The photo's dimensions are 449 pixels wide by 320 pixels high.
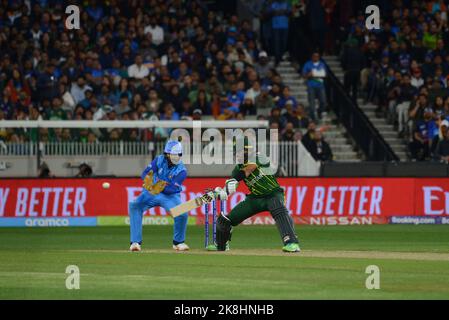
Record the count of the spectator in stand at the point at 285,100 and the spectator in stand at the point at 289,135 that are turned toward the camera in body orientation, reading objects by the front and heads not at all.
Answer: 2

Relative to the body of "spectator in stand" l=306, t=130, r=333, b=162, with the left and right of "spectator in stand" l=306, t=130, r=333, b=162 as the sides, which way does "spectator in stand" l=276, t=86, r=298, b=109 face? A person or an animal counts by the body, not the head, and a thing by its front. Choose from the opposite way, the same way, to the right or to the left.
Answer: the same way

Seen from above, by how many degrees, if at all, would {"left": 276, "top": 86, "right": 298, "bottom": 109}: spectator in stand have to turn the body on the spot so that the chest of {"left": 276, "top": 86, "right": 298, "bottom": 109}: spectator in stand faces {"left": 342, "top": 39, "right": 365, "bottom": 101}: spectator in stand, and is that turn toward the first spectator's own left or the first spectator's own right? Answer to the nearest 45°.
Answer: approximately 135° to the first spectator's own left

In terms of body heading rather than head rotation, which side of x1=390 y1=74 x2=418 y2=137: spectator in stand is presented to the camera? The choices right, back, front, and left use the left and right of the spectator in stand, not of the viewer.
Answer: front

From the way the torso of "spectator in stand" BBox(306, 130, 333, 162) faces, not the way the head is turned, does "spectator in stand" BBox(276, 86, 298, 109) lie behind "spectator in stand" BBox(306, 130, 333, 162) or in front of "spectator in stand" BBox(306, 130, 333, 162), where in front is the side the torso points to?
behind

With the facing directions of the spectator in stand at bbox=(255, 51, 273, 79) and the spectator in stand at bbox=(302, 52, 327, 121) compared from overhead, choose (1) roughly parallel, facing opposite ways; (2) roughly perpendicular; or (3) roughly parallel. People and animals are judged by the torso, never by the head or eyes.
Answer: roughly parallel

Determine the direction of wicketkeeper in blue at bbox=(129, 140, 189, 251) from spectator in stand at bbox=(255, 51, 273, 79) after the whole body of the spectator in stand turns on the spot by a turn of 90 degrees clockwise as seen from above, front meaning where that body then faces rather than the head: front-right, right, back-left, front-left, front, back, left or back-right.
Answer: left

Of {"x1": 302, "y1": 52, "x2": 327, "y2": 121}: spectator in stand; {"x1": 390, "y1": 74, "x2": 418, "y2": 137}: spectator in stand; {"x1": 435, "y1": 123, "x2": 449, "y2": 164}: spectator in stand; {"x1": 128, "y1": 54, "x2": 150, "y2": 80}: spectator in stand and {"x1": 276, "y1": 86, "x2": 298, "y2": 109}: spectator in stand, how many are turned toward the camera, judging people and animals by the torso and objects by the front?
5

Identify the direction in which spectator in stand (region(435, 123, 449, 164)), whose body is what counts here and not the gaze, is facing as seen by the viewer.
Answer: toward the camera

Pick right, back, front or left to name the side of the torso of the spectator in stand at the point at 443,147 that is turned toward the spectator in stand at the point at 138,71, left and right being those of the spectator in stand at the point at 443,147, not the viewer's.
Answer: right

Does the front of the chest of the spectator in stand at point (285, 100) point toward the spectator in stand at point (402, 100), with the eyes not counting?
no

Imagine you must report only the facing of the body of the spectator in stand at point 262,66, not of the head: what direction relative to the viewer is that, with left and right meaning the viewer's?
facing the viewer

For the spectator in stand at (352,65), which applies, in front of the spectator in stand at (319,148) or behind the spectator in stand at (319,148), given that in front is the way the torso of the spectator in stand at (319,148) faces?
behind

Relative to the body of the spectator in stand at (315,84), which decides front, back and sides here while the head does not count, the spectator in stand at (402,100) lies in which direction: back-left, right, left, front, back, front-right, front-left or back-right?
left

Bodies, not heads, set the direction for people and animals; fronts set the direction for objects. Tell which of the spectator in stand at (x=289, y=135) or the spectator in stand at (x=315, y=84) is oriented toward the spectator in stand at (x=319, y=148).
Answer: the spectator in stand at (x=315, y=84)

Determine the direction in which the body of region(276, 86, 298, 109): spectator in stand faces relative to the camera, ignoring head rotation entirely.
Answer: toward the camera

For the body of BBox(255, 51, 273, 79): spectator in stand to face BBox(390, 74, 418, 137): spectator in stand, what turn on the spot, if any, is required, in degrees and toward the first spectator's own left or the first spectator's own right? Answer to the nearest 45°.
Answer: approximately 90° to the first spectator's own left

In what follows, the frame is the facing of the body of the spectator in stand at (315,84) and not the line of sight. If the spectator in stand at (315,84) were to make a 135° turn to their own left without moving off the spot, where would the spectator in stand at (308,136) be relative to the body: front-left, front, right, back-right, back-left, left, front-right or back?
back-right

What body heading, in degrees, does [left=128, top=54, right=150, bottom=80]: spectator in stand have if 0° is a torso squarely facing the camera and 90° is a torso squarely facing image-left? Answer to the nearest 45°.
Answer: approximately 0°
